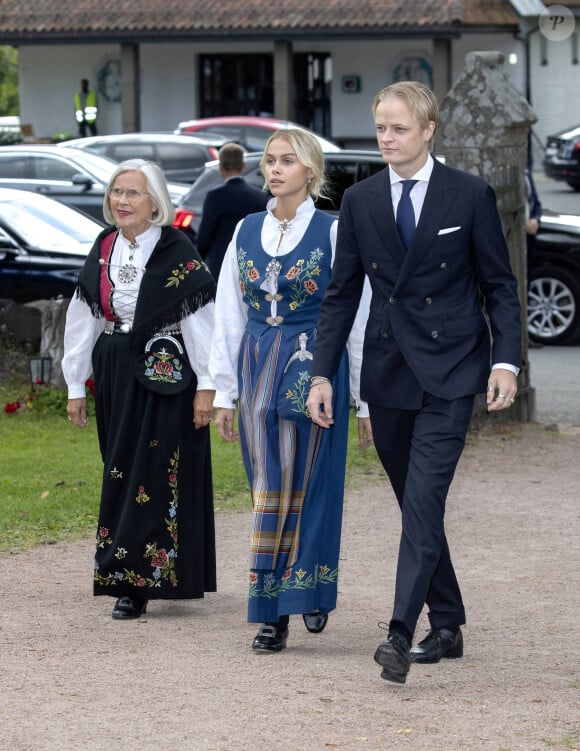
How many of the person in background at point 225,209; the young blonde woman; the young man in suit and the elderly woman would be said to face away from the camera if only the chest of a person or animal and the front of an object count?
1

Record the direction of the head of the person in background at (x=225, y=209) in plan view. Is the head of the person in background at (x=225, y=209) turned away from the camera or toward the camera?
away from the camera

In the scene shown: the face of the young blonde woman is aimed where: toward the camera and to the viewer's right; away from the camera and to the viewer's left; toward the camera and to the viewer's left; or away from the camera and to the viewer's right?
toward the camera and to the viewer's left

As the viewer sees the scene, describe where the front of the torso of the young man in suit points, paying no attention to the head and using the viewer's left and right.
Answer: facing the viewer and to the left of the viewer

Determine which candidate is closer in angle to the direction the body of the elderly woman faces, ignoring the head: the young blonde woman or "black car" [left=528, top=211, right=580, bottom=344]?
the young blonde woman

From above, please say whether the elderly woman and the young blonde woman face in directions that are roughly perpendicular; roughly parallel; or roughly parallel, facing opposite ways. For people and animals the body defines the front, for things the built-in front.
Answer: roughly parallel

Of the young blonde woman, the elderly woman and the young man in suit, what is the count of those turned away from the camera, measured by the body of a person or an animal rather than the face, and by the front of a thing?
0

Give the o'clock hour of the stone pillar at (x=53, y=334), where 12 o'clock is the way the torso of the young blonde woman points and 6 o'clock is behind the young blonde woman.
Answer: The stone pillar is roughly at 4 o'clock from the young blonde woman.

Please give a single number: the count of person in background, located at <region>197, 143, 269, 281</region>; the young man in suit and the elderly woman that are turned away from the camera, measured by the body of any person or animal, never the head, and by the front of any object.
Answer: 1

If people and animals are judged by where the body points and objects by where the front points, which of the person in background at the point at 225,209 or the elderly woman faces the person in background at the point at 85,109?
the person in background at the point at 225,209

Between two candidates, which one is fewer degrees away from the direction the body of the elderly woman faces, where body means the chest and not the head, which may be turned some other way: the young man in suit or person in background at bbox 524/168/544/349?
the young man in suit

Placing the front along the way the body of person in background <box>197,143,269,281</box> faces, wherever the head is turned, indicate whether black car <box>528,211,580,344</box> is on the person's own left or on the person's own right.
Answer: on the person's own right

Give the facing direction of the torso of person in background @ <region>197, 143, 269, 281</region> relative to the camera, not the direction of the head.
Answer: away from the camera

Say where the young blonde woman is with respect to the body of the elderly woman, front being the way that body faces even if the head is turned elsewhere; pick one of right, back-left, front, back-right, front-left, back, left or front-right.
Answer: left
